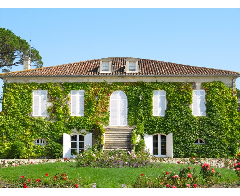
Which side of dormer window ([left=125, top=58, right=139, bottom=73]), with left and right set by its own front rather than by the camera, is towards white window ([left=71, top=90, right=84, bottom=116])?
right

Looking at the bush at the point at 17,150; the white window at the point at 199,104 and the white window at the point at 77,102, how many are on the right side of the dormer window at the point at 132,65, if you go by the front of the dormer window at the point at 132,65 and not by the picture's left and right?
2

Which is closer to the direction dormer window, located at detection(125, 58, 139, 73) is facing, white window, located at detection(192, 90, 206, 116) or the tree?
the white window

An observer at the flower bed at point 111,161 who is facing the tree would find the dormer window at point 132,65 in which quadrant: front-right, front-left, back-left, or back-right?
front-right

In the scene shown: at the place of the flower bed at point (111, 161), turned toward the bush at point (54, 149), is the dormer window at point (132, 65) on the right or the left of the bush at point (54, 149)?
right

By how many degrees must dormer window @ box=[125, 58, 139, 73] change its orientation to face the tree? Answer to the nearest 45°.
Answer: approximately 135° to its right

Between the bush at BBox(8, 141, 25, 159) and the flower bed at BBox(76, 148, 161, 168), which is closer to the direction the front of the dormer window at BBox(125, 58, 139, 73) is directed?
the flower bed

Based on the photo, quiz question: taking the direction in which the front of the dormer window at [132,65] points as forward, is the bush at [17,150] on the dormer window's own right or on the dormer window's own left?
on the dormer window's own right

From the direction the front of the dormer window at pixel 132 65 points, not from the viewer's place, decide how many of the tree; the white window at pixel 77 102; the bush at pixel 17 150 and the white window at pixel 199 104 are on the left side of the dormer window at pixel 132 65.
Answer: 1

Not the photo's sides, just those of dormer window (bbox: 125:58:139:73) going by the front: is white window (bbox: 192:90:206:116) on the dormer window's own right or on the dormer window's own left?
on the dormer window's own left

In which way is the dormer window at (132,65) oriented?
toward the camera
